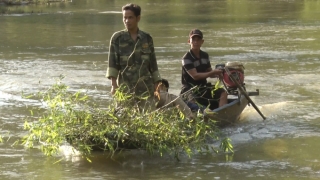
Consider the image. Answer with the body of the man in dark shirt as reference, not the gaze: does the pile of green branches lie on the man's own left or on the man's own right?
on the man's own right

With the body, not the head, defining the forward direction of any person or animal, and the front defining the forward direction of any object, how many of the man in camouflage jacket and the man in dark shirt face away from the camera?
0

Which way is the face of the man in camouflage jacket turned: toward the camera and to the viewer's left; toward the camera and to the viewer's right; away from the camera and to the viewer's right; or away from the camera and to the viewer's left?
toward the camera and to the viewer's left

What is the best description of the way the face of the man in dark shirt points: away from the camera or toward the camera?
toward the camera

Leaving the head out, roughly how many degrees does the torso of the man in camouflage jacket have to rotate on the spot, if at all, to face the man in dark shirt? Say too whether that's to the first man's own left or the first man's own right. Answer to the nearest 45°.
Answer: approximately 135° to the first man's own left

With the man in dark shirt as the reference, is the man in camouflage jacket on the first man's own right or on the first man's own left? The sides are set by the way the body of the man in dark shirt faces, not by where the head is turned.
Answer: on the first man's own right

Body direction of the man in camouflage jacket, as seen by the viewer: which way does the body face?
toward the camera

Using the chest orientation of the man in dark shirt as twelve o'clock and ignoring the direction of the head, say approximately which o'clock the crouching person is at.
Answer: The crouching person is roughly at 2 o'clock from the man in dark shirt.

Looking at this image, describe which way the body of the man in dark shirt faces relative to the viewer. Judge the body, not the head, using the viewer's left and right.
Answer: facing the viewer and to the right of the viewer
